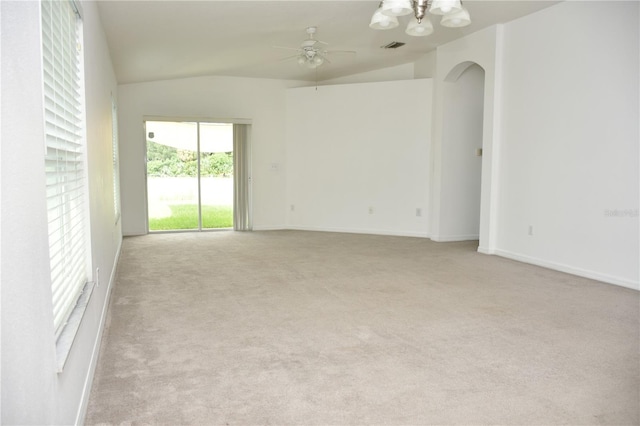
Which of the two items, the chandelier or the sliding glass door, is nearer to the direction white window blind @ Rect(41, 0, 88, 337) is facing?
the chandelier

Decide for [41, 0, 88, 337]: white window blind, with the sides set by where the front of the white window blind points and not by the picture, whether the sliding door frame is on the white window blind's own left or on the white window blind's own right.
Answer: on the white window blind's own left

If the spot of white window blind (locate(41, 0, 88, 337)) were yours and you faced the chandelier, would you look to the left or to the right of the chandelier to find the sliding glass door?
left

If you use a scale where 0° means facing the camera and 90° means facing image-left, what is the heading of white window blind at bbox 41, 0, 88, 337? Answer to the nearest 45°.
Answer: approximately 270°

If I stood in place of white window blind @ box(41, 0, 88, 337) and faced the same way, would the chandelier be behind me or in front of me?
in front

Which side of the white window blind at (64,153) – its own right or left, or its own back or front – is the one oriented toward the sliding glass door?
left
